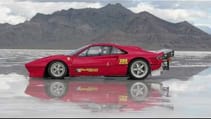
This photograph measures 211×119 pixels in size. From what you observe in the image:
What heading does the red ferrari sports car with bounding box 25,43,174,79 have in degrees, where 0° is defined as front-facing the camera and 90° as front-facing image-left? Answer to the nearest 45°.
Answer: approximately 90°
